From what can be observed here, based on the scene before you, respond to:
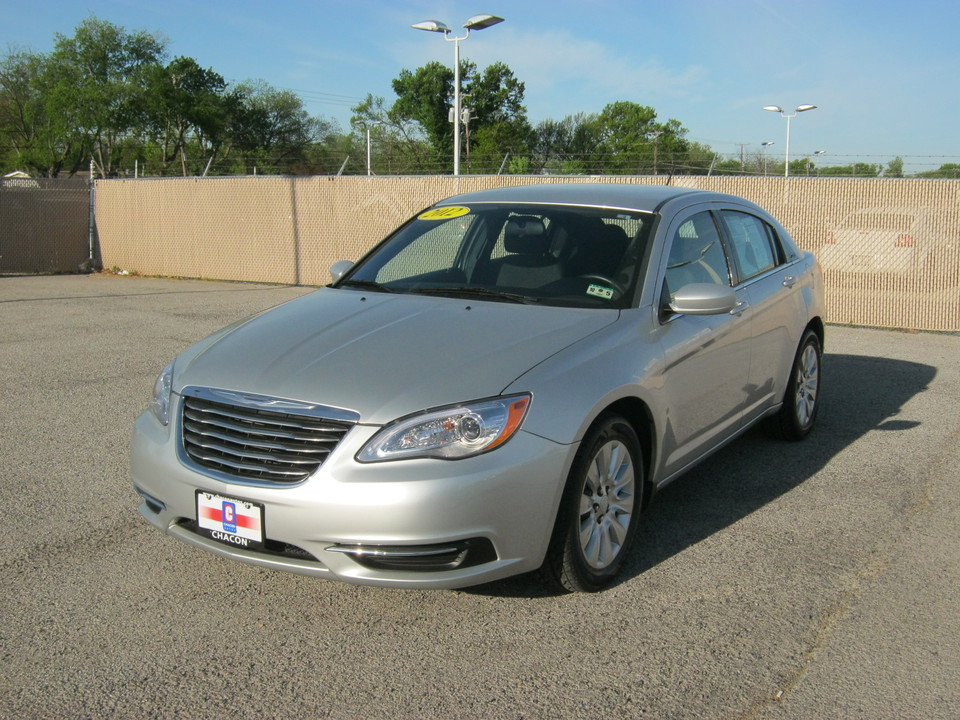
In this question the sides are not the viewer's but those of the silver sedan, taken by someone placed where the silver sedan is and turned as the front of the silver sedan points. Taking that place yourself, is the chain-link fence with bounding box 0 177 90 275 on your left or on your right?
on your right

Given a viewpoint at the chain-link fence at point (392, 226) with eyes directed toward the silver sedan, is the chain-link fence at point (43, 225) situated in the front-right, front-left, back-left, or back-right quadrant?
back-right

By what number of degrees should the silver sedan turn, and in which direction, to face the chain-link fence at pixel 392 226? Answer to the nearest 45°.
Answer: approximately 135° to its right

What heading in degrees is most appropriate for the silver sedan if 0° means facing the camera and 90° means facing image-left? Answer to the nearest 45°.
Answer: approximately 45°

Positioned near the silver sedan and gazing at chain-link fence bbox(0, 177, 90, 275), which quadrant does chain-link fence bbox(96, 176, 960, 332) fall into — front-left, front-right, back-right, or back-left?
front-right

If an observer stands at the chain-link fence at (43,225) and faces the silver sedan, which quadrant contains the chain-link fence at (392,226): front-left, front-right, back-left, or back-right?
front-left

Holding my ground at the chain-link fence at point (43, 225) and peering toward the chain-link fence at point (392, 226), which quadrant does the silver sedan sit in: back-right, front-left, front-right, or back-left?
front-right
